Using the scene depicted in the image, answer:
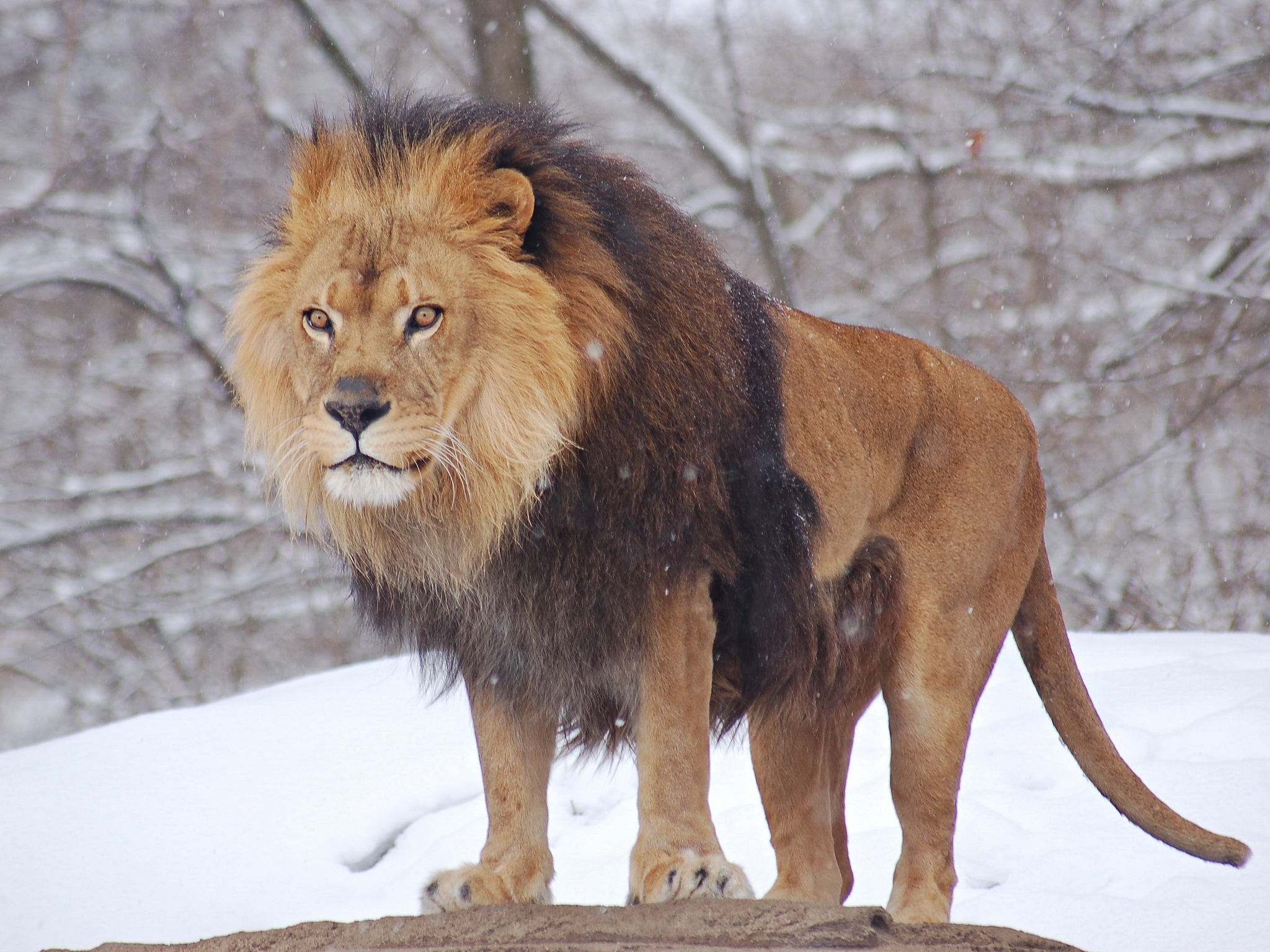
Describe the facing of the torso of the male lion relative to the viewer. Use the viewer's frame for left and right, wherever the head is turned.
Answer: facing the viewer and to the left of the viewer
